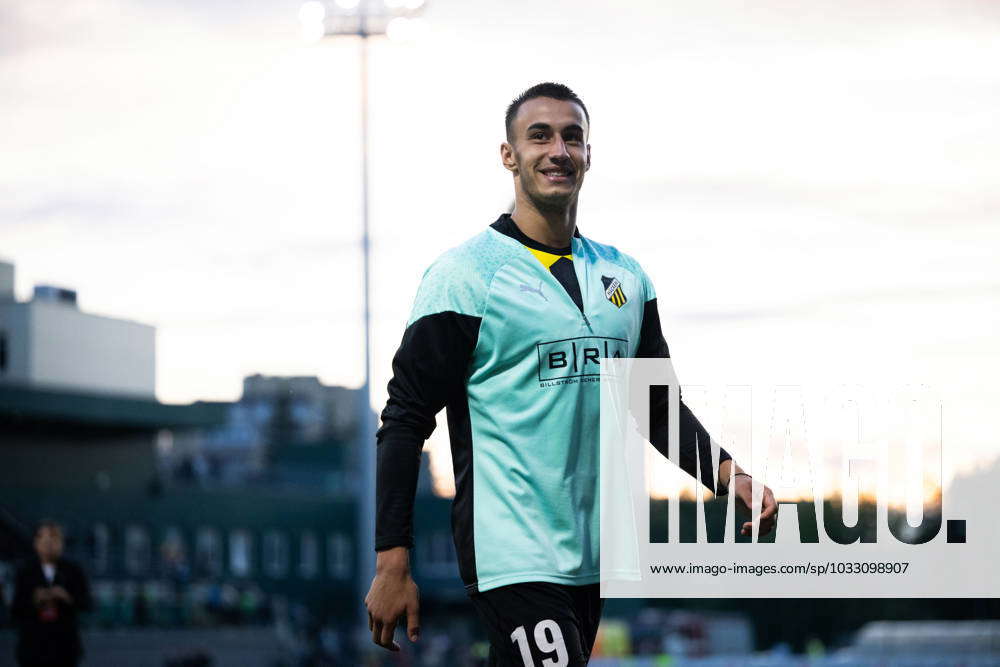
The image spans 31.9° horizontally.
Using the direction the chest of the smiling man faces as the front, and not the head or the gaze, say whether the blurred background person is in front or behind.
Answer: behind

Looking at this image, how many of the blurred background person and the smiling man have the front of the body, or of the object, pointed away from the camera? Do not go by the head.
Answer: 0

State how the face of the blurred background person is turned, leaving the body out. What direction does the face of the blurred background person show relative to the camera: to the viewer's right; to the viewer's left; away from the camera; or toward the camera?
toward the camera

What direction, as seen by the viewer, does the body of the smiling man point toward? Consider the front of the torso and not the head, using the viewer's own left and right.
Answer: facing the viewer and to the right of the viewer

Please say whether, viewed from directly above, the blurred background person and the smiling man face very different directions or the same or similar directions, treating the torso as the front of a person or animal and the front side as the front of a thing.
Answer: same or similar directions

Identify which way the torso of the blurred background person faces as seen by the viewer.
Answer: toward the camera

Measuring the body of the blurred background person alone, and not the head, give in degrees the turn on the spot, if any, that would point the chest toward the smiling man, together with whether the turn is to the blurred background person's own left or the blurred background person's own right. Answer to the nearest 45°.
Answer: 0° — they already face them

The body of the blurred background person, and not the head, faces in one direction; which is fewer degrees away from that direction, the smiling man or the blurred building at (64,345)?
the smiling man

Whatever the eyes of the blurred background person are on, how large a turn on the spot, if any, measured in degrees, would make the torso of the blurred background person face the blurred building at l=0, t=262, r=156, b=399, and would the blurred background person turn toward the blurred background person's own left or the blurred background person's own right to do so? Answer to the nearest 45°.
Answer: approximately 180°
